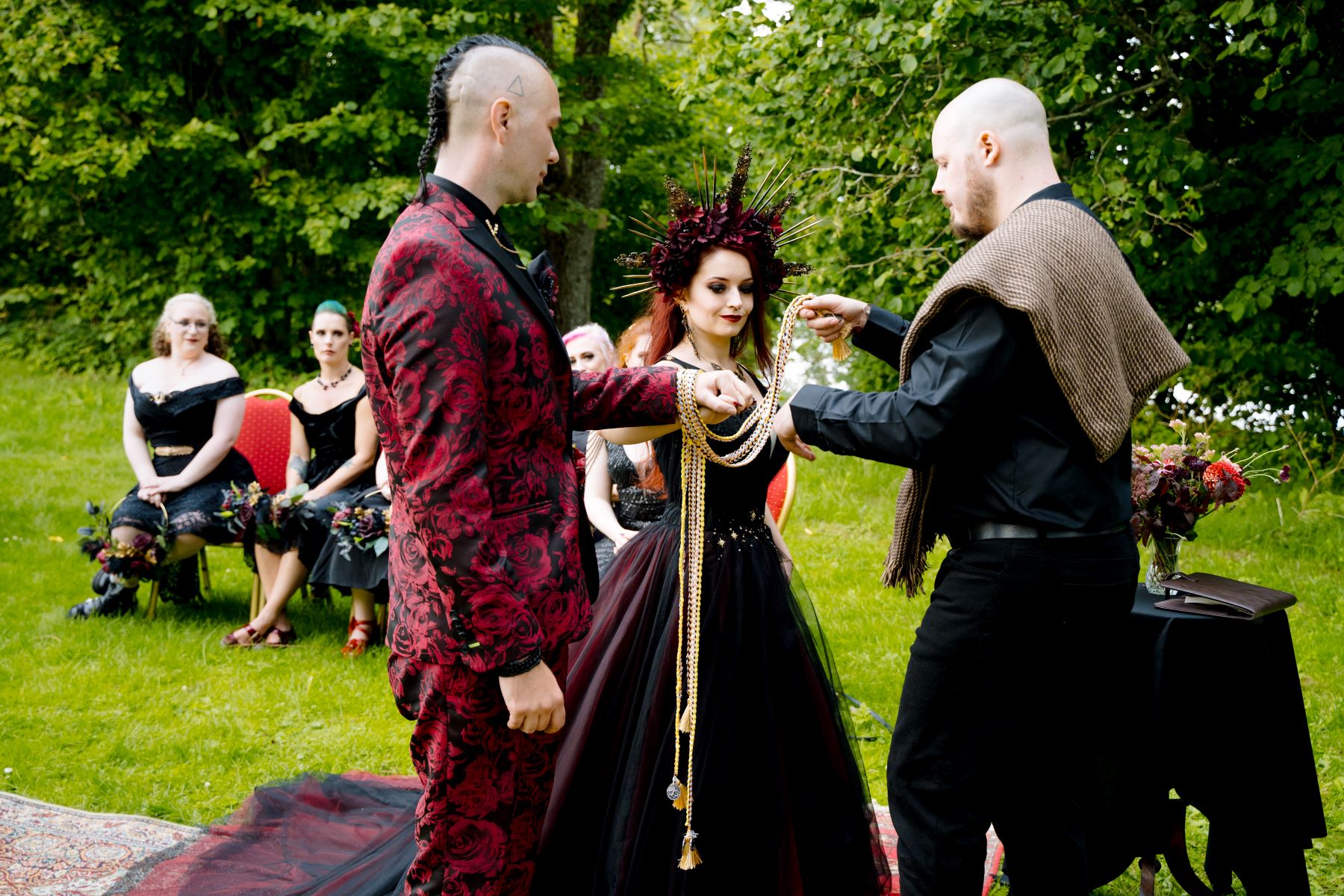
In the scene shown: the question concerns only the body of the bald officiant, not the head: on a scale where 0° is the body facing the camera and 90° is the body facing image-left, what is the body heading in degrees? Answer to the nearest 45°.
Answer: approximately 90°

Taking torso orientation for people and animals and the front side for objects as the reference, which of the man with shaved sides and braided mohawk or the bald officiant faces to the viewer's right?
the man with shaved sides and braided mohawk

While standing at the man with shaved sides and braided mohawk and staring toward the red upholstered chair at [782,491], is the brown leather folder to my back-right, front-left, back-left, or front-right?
front-right

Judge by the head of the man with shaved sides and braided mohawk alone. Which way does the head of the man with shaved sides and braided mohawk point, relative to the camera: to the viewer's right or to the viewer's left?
to the viewer's right

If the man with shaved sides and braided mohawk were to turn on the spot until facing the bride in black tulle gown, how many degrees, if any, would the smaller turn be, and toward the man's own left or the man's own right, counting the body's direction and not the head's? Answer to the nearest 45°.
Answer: approximately 45° to the man's own left

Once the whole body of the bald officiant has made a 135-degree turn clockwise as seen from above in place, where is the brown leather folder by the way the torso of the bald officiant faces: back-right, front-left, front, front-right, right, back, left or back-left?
front

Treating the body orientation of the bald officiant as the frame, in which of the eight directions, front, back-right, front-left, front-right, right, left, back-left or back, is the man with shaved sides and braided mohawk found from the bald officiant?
front-left

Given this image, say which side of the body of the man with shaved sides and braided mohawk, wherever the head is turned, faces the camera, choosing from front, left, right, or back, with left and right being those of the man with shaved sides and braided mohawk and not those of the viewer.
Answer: right

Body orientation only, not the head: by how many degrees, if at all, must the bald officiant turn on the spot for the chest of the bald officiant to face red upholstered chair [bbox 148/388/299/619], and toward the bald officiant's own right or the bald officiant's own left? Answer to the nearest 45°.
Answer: approximately 45° to the bald officiant's own right

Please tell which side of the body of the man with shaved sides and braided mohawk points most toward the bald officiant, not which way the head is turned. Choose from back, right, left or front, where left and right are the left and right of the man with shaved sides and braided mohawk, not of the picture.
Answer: front

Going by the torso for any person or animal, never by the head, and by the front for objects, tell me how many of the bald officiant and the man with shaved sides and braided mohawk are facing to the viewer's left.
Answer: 1

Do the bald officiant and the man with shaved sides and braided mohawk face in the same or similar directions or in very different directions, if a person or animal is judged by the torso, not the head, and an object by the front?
very different directions
